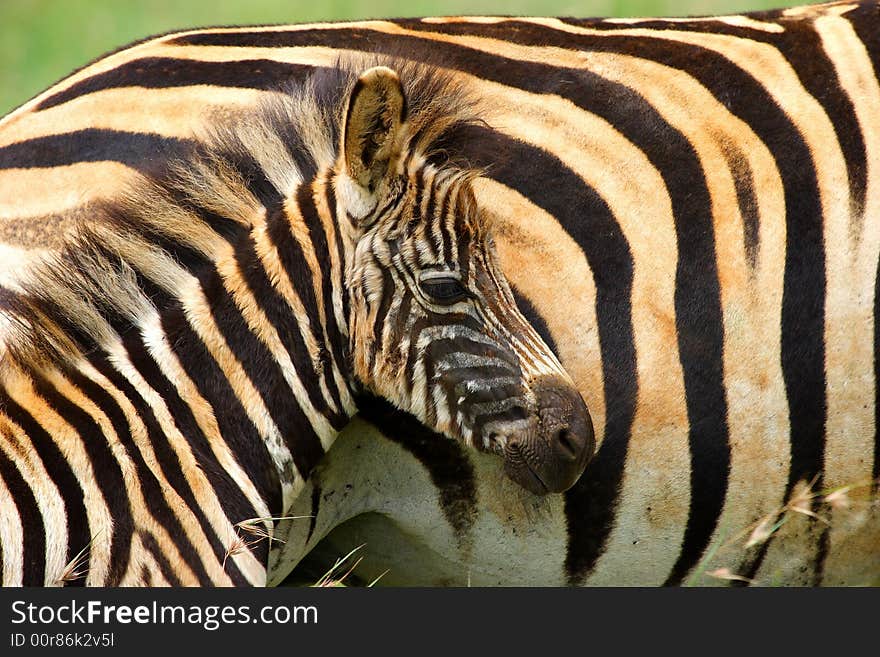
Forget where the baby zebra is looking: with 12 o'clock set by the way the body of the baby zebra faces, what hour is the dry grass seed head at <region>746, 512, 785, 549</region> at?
The dry grass seed head is roughly at 11 o'clock from the baby zebra.

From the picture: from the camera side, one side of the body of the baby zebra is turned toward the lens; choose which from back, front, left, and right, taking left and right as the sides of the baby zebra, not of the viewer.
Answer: right

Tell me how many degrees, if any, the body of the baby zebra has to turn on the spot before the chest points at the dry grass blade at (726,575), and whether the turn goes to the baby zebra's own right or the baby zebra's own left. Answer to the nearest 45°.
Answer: approximately 45° to the baby zebra's own left
